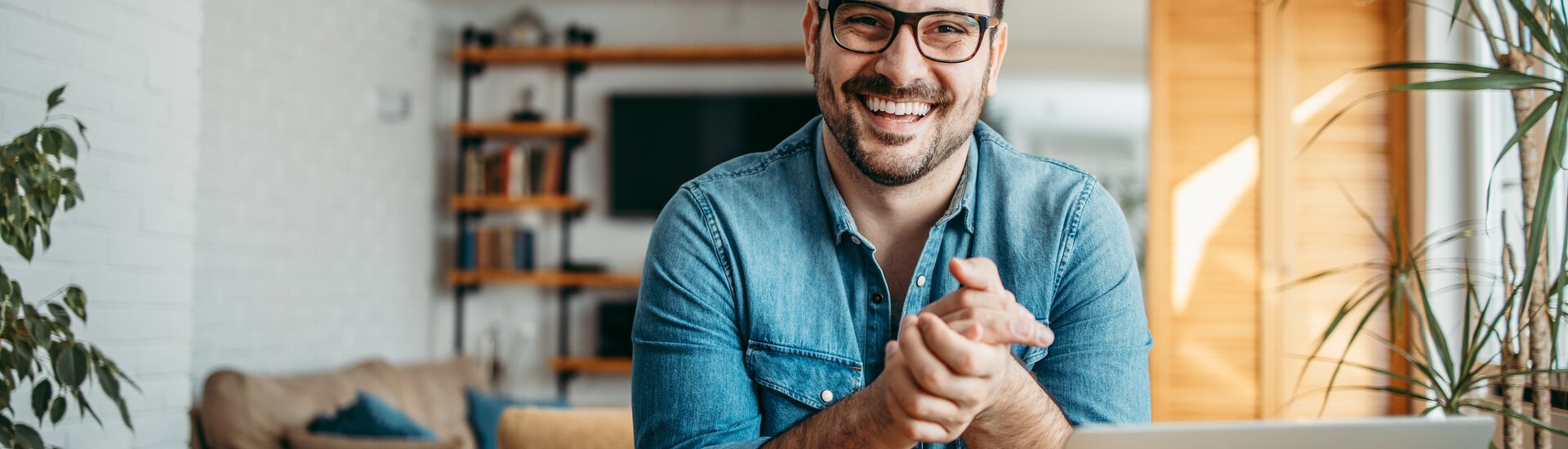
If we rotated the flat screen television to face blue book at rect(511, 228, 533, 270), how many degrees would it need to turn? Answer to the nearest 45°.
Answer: approximately 90° to its right

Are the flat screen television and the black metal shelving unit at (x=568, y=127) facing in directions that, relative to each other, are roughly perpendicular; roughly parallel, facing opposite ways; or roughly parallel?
roughly parallel

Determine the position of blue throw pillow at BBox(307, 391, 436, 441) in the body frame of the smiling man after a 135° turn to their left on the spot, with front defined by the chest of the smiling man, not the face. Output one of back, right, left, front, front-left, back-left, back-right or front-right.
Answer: left

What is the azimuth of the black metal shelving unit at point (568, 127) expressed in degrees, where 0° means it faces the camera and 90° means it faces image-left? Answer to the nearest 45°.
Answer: approximately 0°

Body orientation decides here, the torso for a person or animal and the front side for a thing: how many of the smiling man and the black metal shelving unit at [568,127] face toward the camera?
2

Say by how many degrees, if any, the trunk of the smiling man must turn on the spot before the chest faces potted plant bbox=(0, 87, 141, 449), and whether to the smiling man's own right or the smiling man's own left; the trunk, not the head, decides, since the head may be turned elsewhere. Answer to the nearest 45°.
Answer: approximately 90° to the smiling man's own right

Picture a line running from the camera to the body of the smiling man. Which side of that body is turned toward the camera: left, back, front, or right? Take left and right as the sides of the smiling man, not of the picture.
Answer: front

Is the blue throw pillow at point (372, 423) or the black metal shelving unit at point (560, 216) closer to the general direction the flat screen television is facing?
the blue throw pillow

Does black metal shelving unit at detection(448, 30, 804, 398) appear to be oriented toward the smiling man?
yes

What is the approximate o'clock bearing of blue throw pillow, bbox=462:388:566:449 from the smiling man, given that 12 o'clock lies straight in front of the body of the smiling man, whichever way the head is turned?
The blue throw pillow is roughly at 5 o'clock from the smiling man.

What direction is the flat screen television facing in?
toward the camera

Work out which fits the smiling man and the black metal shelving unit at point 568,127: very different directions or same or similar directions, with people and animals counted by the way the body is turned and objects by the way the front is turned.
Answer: same or similar directions
